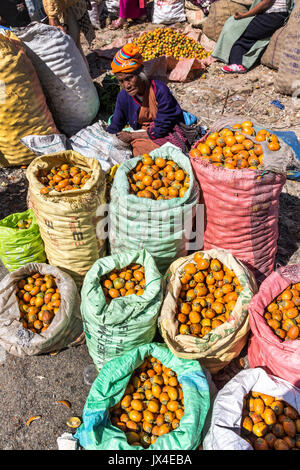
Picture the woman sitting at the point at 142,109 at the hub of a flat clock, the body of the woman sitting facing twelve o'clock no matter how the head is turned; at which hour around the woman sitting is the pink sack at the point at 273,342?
The pink sack is roughly at 10 o'clock from the woman sitting.

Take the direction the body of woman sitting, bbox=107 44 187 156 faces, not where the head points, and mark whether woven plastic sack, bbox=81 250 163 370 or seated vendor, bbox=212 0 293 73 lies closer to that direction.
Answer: the woven plastic sack

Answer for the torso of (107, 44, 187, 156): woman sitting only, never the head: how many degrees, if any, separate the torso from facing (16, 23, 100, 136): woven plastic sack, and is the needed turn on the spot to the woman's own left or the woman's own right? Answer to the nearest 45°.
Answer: approximately 90° to the woman's own right

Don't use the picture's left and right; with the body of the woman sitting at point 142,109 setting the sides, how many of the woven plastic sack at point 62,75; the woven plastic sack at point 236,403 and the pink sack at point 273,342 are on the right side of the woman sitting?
1

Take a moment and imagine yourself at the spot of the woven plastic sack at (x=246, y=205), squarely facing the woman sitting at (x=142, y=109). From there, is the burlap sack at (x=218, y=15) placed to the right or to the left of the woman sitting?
right

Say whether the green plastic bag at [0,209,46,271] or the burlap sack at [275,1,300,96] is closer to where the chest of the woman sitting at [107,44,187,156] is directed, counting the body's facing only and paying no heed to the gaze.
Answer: the green plastic bag

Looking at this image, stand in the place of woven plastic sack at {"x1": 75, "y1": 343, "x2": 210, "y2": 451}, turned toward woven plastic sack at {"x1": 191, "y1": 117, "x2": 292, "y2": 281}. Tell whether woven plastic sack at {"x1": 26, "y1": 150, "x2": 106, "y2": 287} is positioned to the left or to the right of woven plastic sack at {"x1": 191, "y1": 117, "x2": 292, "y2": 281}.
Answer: left

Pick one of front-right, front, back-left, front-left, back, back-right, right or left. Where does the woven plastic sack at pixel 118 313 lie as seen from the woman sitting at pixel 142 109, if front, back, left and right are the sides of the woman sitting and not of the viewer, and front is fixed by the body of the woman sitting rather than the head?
front-left

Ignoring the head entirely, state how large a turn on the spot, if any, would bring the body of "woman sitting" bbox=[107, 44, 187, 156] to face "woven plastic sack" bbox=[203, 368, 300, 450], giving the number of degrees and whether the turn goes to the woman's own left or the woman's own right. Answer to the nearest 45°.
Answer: approximately 45° to the woman's own left

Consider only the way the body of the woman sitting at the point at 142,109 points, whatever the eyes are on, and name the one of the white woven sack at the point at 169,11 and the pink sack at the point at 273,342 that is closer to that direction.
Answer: the pink sack

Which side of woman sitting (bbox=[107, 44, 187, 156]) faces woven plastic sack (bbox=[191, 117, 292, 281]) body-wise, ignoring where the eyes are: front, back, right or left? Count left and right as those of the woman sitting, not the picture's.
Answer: left

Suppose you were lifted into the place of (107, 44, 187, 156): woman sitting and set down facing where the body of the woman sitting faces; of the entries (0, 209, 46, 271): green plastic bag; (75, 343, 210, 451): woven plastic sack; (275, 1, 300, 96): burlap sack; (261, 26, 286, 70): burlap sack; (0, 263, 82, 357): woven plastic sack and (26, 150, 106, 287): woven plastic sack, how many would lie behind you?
2

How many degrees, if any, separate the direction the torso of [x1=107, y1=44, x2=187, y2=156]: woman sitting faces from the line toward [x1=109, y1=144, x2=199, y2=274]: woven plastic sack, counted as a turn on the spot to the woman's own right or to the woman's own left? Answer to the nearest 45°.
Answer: approximately 45° to the woman's own left

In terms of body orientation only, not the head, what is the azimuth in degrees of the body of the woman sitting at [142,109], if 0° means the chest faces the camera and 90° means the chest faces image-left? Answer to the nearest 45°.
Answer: approximately 45°
